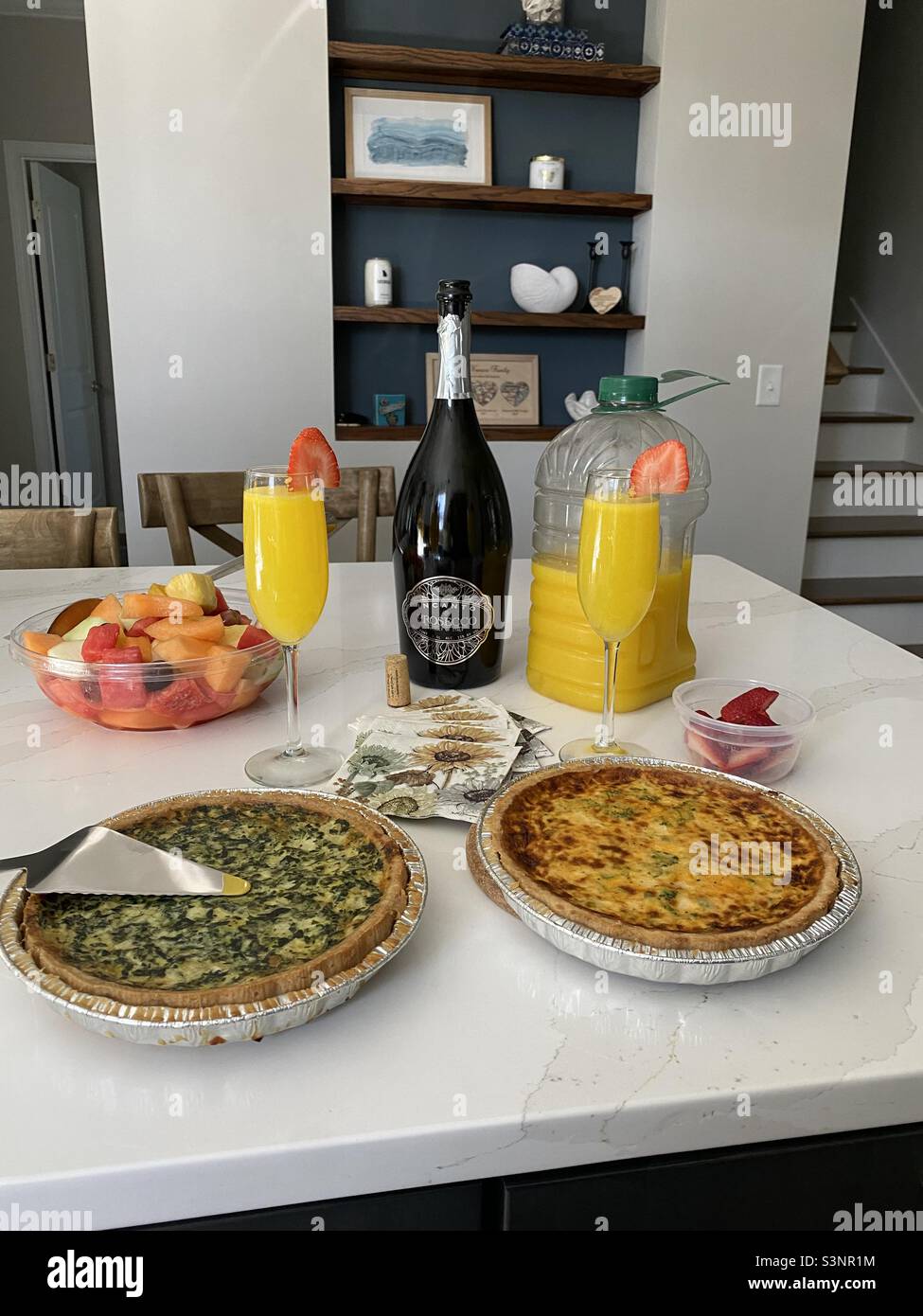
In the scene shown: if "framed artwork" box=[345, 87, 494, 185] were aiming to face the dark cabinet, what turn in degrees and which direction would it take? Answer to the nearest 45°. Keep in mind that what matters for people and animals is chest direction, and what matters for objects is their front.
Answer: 0° — it already faces it

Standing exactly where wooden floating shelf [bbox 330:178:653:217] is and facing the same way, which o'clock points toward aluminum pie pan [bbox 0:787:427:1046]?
The aluminum pie pan is roughly at 12 o'clock from the wooden floating shelf.

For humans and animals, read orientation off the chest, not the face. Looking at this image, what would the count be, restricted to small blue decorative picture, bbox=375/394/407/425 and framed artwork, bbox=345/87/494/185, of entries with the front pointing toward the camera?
2

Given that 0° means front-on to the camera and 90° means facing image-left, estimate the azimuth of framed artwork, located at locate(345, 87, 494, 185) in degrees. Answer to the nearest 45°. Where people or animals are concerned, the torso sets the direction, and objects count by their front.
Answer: approximately 0°

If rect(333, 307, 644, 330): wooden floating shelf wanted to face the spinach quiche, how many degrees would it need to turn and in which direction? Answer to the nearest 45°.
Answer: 0° — it already faces it

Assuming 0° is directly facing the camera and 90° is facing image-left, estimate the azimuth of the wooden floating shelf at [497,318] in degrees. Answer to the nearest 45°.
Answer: approximately 0°

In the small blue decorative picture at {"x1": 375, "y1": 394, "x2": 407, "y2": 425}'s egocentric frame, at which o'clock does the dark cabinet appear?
The dark cabinet is roughly at 12 o'clock from the small blue decorative picture.
